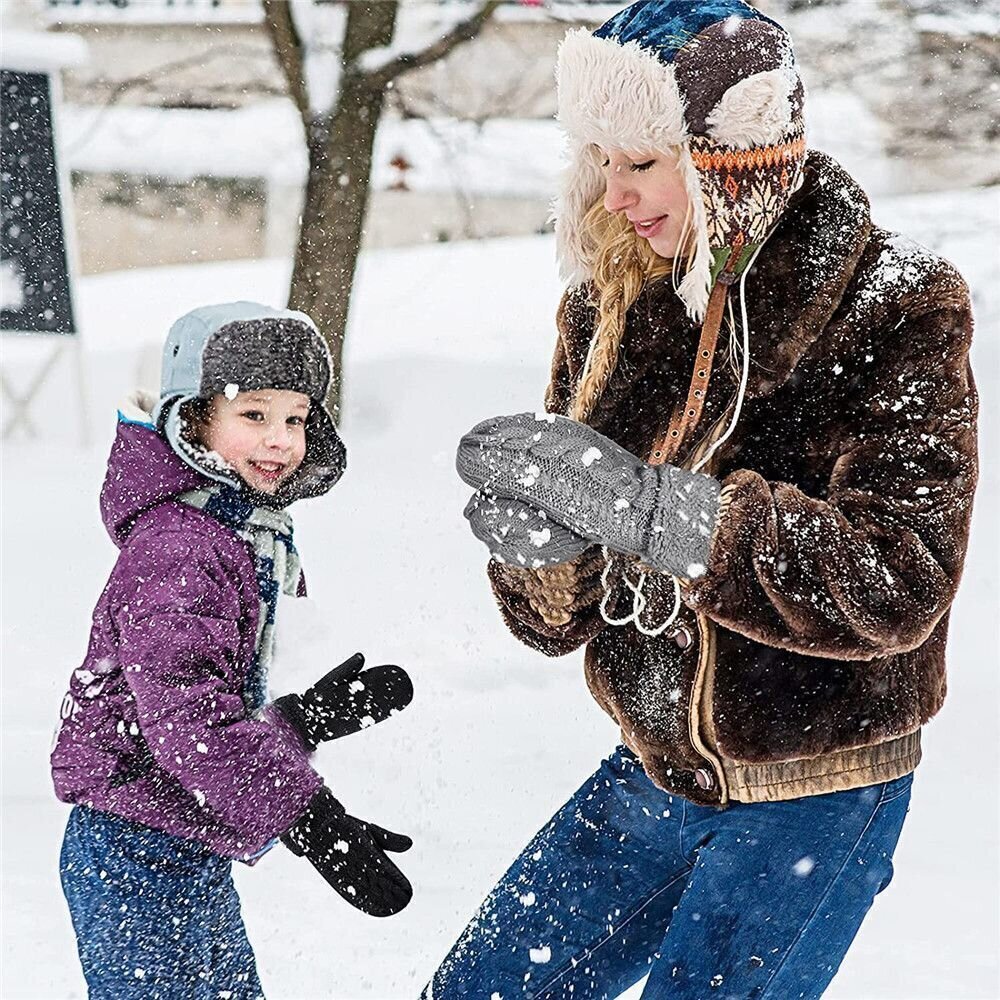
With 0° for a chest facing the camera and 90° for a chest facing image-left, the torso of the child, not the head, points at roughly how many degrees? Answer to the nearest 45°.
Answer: approximately 270°

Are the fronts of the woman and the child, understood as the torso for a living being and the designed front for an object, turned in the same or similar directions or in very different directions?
very different directions

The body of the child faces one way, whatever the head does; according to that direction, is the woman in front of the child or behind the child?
in front

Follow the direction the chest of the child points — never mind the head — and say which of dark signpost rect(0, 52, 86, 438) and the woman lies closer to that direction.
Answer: the woman

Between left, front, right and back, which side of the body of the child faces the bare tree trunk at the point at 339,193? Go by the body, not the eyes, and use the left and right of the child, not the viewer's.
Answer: left

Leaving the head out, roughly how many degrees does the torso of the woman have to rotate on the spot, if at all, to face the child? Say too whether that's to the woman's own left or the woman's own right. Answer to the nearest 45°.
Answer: approximately 45° to the woman's own right

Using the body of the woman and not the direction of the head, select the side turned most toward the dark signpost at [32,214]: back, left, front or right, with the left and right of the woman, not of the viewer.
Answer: right

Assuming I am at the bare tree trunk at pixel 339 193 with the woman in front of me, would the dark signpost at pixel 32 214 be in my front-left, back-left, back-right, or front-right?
back-right

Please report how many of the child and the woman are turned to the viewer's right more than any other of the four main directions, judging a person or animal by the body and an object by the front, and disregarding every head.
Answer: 1

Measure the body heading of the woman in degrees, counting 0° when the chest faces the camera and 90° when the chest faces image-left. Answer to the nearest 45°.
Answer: approximately 45°

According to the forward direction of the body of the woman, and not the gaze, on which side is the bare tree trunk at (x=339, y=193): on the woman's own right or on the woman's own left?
on the woman's own right

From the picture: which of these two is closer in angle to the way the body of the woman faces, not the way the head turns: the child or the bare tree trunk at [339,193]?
the child

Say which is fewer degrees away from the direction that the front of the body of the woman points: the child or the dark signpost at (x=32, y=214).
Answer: the child
